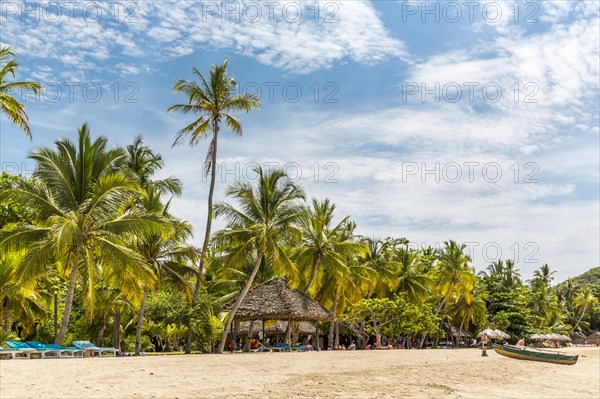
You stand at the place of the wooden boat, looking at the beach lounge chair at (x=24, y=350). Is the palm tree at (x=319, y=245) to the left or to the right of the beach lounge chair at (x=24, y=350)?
right

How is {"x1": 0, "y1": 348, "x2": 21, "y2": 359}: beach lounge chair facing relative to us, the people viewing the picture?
facing to the right of the viewer

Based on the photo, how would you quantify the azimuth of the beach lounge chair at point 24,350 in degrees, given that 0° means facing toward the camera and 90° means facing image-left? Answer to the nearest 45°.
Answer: approximately 270°

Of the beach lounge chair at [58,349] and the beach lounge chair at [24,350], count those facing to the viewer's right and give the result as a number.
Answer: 2

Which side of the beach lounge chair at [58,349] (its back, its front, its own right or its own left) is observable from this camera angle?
right

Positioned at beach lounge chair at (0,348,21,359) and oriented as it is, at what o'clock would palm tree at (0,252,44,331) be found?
The palm tree is roughly at 9 o'clock from the beach lounge chair.

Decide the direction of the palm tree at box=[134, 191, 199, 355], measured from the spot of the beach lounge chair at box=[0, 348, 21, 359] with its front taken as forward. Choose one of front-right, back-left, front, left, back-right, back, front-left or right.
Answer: front-left

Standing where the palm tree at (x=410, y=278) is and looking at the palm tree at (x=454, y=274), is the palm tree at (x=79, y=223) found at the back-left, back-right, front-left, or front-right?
back-right

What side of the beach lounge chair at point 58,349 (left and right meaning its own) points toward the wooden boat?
front

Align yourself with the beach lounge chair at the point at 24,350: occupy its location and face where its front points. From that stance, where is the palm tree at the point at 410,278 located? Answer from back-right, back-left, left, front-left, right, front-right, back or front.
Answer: front-left
